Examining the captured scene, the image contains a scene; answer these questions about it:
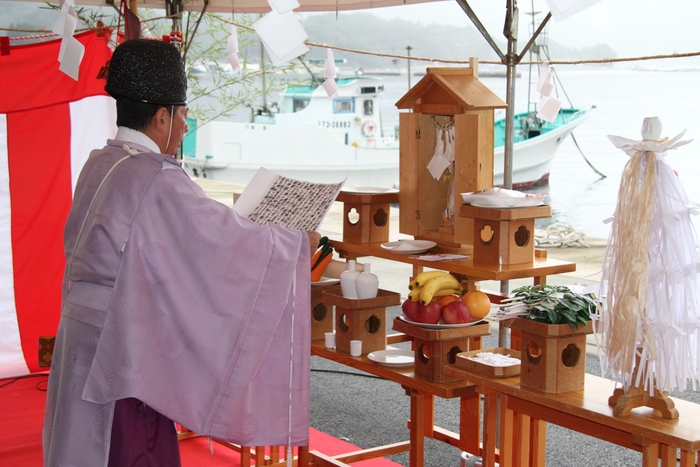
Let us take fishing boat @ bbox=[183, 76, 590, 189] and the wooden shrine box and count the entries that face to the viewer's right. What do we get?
1

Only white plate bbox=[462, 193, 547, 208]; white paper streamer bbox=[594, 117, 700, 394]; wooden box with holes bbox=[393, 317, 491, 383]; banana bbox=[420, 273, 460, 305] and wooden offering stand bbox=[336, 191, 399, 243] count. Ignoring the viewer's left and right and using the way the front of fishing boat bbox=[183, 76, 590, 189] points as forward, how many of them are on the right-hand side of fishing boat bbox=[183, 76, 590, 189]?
5

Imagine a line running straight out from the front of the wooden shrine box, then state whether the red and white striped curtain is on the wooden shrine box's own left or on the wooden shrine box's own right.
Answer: on the wooden shrine box's own right

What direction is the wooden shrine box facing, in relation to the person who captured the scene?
facing the viewer and to the left of the viewer

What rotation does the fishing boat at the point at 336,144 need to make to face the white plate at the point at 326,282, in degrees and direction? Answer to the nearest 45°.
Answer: approximately 90° to its right

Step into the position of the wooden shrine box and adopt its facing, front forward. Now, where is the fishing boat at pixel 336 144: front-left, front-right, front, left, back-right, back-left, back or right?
back-right

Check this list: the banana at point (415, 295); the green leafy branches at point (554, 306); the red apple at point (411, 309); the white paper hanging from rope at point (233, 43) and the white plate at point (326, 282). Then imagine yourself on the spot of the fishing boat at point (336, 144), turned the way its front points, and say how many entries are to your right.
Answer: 5

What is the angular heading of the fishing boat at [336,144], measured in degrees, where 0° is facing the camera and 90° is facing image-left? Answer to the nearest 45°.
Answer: approximately 270°

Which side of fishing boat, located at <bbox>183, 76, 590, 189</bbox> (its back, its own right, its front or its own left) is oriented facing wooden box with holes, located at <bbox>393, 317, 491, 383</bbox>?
right

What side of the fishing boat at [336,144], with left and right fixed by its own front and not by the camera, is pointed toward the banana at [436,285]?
right

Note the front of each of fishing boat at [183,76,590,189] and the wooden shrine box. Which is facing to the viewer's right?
the fishing boat

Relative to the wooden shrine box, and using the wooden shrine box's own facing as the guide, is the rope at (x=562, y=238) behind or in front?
behind
